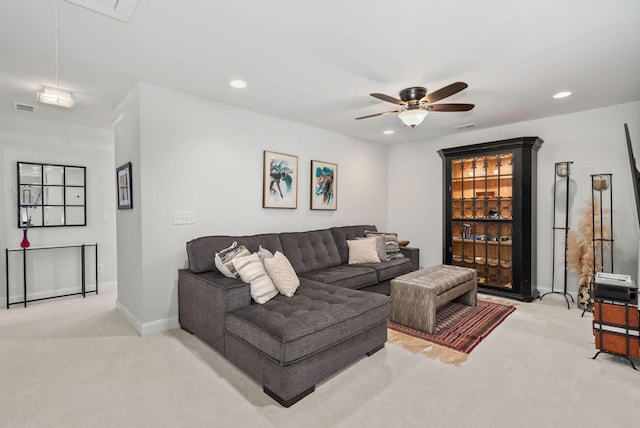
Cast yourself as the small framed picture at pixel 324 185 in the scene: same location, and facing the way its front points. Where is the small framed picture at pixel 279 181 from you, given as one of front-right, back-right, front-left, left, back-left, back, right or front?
right

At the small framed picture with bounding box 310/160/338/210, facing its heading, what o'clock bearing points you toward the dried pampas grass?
The dried pampas grass is roughly at 11 o'clock from the small framed picture.

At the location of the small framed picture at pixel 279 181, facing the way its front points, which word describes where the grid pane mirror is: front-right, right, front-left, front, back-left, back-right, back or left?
back-right

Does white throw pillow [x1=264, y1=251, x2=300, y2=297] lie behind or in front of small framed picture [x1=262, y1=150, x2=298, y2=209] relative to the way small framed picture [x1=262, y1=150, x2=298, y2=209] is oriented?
in front

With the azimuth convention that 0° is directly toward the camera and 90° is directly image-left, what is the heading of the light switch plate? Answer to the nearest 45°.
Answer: approximately 0°

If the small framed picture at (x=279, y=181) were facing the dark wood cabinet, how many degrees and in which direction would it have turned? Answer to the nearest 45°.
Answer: approximately 45° to its left

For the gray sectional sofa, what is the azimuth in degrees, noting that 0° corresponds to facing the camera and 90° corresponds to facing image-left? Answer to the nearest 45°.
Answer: approximately 315°

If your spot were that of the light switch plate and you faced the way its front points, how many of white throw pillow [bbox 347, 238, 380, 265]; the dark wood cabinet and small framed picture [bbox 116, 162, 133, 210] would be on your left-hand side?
2

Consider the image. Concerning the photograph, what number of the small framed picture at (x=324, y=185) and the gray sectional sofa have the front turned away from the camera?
0

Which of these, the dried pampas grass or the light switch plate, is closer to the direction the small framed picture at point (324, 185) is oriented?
the dried pampas grass

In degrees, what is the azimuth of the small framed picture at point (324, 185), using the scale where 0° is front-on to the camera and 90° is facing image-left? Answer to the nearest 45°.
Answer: approximately 315°
